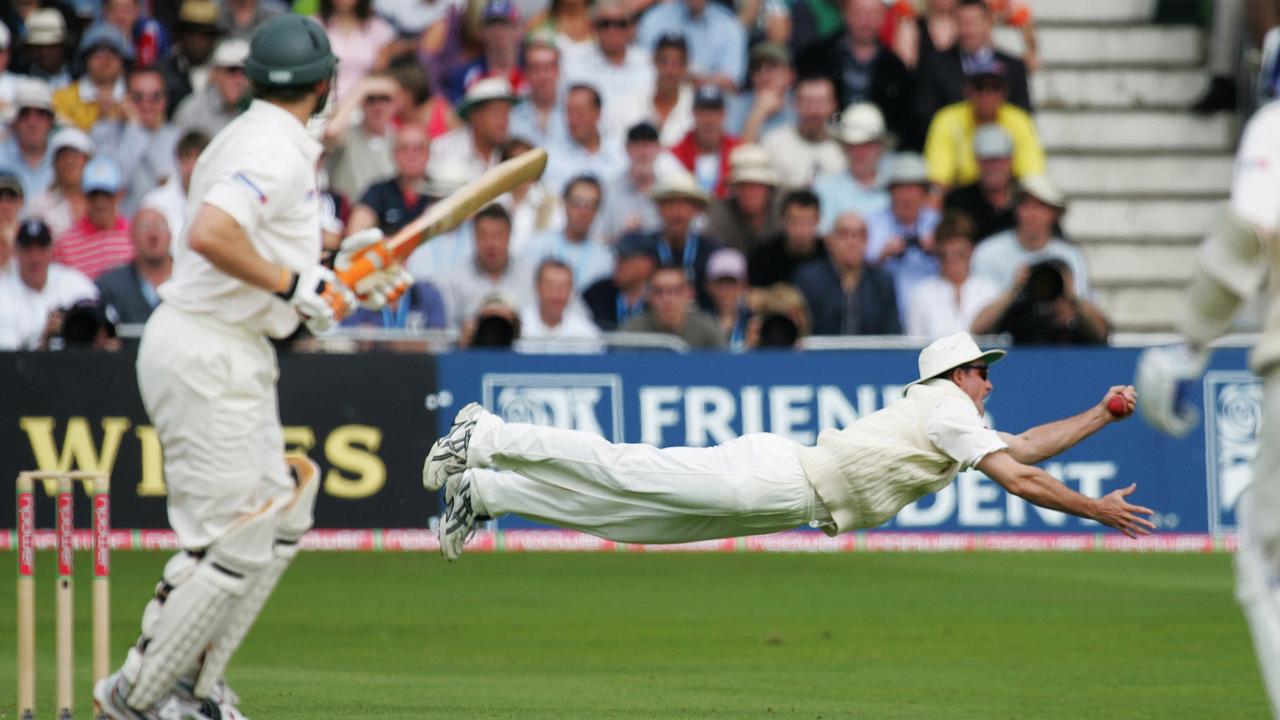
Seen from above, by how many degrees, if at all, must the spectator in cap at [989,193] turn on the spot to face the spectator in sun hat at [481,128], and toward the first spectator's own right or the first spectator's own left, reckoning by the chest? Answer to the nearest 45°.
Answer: approximately 90° to the first spectator's own right

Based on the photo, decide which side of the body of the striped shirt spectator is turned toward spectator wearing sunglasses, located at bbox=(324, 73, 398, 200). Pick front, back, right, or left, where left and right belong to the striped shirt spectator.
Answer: left

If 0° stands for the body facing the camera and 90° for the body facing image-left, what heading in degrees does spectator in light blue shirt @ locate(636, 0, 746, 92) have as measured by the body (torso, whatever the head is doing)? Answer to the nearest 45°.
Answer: approximately 0°

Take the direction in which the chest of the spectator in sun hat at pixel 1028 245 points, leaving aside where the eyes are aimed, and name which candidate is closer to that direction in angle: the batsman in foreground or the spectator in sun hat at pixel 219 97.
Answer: the batsman in foreground

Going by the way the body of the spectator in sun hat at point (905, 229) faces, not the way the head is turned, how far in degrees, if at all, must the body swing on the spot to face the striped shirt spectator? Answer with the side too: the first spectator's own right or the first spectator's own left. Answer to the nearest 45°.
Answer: approximately 90° to the first spectator's own right

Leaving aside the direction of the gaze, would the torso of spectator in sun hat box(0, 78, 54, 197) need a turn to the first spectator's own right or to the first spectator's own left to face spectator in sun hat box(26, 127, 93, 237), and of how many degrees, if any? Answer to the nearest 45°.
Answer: approximately 45° to the first spectator's own left

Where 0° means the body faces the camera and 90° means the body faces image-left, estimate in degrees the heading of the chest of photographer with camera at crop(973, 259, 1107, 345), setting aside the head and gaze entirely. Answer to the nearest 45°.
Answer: approximately 0°

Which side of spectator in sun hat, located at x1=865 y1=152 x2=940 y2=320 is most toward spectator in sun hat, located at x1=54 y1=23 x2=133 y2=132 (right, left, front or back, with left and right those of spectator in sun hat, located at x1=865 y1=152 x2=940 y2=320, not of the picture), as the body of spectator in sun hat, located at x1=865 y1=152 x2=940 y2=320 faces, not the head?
right

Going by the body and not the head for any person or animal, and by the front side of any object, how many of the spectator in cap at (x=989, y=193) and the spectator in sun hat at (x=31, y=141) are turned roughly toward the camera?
2

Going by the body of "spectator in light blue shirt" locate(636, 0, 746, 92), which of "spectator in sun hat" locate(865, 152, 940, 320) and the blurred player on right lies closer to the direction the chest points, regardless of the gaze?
the blurred player on right

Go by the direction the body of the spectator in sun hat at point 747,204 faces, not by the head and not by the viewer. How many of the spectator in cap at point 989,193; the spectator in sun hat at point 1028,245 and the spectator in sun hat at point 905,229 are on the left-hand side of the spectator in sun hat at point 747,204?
3
